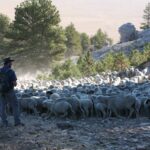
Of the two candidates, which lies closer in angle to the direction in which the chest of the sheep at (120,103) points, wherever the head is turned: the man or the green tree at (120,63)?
the man

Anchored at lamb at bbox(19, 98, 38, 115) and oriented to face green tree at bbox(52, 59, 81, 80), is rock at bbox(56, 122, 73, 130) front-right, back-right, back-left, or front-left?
back-right

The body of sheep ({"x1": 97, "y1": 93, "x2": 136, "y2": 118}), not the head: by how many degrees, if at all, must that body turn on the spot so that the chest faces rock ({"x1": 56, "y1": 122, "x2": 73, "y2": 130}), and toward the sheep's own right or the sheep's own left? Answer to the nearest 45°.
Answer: approximately 45° to the sheep's own left

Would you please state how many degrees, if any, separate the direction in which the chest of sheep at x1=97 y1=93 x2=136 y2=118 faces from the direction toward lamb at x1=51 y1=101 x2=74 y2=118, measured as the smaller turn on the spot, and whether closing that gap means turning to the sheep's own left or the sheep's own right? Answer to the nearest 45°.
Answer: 0° — it already faces it

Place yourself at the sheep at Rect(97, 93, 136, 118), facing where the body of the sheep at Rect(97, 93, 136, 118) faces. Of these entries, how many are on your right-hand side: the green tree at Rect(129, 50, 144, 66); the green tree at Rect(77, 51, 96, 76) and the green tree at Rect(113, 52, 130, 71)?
3

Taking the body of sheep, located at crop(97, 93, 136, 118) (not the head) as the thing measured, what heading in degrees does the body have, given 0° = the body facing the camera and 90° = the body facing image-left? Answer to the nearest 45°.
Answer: approximately 90°

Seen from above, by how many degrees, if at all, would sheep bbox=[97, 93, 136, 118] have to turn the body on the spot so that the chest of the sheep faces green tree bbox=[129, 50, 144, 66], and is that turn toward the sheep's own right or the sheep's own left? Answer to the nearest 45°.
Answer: approximately 90° to the sheep's own right

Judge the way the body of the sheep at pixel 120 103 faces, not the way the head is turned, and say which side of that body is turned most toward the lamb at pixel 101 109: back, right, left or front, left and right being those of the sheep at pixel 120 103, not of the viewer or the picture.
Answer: front

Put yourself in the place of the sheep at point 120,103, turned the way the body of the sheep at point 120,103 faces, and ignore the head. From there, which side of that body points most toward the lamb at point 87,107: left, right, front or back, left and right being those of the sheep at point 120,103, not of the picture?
front

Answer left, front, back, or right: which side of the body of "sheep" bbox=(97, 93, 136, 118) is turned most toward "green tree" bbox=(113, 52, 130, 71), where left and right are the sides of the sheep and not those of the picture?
right

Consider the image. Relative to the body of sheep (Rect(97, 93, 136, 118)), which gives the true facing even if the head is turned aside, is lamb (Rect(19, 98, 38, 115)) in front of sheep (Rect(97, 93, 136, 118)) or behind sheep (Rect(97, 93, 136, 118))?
in front
